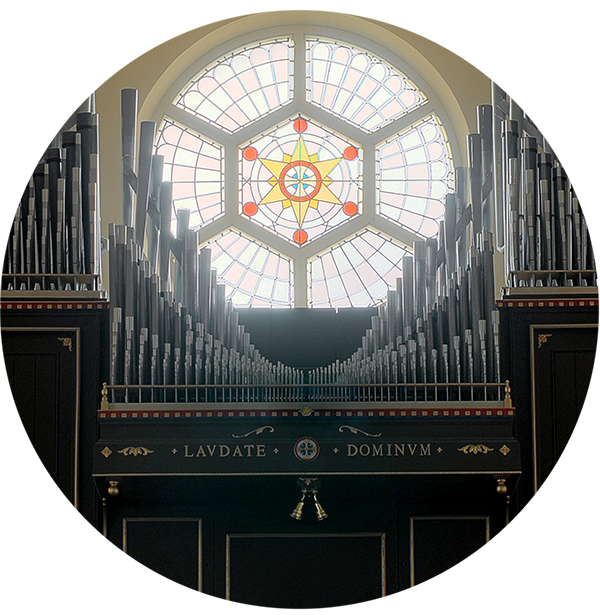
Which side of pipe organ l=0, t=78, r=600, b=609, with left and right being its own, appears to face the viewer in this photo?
front

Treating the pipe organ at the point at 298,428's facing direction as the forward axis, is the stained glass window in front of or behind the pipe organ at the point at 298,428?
behind
